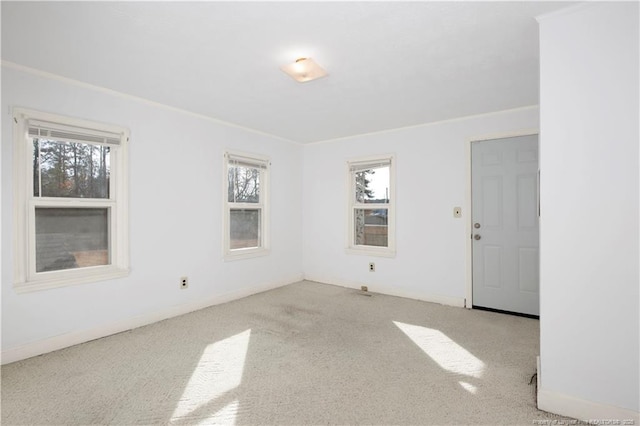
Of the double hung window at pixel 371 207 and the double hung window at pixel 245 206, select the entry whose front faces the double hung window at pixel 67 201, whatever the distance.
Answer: the double hung window at pixel 371 207

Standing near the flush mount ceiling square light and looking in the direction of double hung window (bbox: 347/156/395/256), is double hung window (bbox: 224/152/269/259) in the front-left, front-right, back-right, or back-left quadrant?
front-left

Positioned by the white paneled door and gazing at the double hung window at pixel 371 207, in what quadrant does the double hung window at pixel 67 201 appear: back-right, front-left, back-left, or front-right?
front-left

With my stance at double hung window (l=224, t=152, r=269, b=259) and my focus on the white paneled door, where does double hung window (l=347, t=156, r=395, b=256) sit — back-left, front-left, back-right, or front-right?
front-left

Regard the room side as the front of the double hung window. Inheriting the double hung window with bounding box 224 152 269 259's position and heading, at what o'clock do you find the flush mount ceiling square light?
The flush mount ceiling square light is roughly at 1 o'clock from the double hung window.

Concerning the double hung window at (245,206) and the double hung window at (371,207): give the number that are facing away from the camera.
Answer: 0

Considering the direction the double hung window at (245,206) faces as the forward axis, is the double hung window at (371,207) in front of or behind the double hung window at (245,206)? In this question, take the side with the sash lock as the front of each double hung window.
in front

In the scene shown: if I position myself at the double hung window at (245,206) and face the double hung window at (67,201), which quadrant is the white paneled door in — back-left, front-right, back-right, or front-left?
back-left

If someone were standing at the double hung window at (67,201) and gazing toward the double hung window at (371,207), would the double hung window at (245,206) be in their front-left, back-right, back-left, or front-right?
front-left

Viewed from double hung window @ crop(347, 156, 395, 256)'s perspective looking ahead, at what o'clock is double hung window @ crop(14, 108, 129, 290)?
double hung window @ crop(14, 108, 129, 290) is roughly at 12 o'clock from double hung window @ crop(347, 156, 395, 256).

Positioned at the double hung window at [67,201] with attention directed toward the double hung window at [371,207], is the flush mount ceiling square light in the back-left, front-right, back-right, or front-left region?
front-right

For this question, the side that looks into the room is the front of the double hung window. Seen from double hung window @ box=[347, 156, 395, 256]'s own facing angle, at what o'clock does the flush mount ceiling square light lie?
The flush mount ceiling square light is roughly at 11 o'clock from the double hung window.

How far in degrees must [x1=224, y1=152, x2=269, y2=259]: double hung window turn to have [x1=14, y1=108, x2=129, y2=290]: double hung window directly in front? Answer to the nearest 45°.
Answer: approximately 90° to its right

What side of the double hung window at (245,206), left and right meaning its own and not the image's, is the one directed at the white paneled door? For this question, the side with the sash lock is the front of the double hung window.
front

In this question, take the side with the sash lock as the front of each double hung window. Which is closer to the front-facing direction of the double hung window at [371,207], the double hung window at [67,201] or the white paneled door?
the double hung window

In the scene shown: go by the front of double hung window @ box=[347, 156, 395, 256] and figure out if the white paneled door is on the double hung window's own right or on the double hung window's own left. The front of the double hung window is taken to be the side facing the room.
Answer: on the double hung window's own left

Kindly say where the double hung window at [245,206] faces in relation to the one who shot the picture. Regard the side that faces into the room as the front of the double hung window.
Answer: facing the viewer and to the right of the viewer
